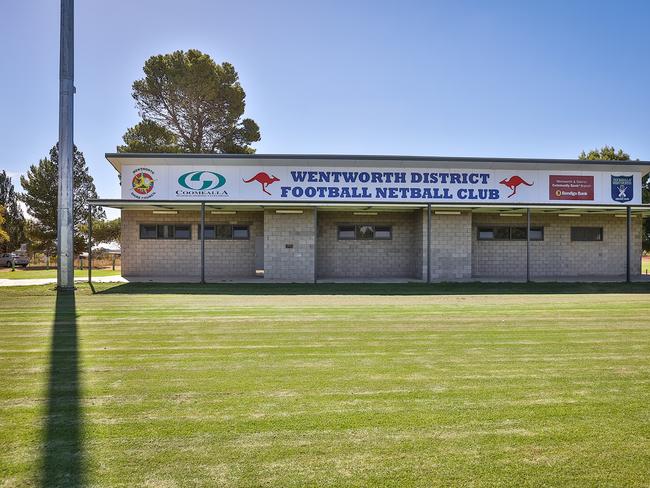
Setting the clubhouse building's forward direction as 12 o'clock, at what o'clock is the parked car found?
The parked car is roughly at 4 o'clock from the clubhouse building.

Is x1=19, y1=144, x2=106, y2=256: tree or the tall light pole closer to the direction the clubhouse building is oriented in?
the tall light pole

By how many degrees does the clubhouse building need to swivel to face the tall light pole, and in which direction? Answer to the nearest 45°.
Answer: approximately 45° to its right

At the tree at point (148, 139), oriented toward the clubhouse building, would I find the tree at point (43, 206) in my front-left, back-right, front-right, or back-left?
back-right

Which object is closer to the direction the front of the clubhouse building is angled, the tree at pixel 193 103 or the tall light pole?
the tall light pole

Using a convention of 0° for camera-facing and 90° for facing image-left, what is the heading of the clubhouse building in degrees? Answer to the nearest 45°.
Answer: approximately 0°

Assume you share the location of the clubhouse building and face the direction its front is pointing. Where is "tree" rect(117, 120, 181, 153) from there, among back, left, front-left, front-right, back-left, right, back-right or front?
back-right

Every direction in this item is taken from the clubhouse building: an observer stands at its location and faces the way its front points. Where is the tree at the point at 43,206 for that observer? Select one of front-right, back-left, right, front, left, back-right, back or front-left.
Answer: back-right
